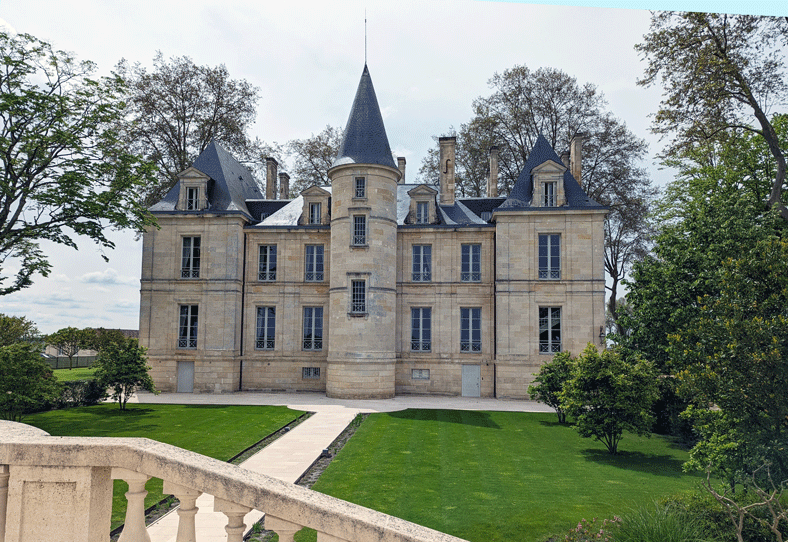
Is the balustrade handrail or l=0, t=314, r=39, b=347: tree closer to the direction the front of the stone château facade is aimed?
the balustrade handrail

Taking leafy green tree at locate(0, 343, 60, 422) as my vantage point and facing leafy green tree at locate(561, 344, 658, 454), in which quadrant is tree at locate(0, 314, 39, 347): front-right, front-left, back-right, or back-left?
back-left

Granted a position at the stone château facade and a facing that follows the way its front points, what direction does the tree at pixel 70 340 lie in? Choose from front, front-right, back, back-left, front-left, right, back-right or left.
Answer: back-right

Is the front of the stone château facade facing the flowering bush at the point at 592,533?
yes

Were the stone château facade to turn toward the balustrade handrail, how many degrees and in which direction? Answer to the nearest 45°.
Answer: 0° — it already faces it

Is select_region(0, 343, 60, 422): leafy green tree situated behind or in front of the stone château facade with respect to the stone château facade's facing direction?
in front

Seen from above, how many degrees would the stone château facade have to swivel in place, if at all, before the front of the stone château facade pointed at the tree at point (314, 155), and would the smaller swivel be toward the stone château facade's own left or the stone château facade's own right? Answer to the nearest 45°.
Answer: approximately 180°

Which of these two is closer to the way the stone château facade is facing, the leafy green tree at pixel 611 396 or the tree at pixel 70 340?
the leafy green tree

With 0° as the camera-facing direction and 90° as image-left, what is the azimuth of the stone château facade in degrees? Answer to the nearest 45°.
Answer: approximately 0°

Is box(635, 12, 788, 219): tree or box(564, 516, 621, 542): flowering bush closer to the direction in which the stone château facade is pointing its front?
the flowering bush

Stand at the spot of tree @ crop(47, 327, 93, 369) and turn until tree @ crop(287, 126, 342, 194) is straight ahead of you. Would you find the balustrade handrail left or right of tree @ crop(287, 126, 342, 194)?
right

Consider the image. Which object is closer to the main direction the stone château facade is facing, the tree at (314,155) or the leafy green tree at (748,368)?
the leafy green tree
